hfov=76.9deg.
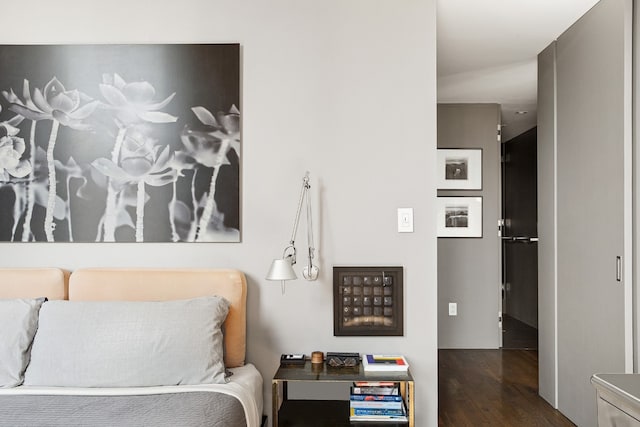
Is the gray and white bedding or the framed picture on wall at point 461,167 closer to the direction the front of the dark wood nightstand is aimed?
the gray and white bedding

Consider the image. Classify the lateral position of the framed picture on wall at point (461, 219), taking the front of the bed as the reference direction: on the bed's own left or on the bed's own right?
on the bed's own left

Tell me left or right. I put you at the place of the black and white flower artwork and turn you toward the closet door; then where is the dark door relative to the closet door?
left

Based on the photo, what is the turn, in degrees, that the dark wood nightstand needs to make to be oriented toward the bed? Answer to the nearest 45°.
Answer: approximately 90° to its right

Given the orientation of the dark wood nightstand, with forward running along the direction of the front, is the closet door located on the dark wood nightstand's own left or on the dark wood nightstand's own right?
on the dark wood nightstand's own left

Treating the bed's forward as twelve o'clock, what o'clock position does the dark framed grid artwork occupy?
The dark framed grid artwork is roughly at 9 o'clock from the bed.

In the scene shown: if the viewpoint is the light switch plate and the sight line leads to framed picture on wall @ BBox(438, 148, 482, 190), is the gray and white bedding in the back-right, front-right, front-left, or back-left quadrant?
back-left

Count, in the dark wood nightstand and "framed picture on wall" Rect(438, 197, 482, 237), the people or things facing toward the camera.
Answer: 2
